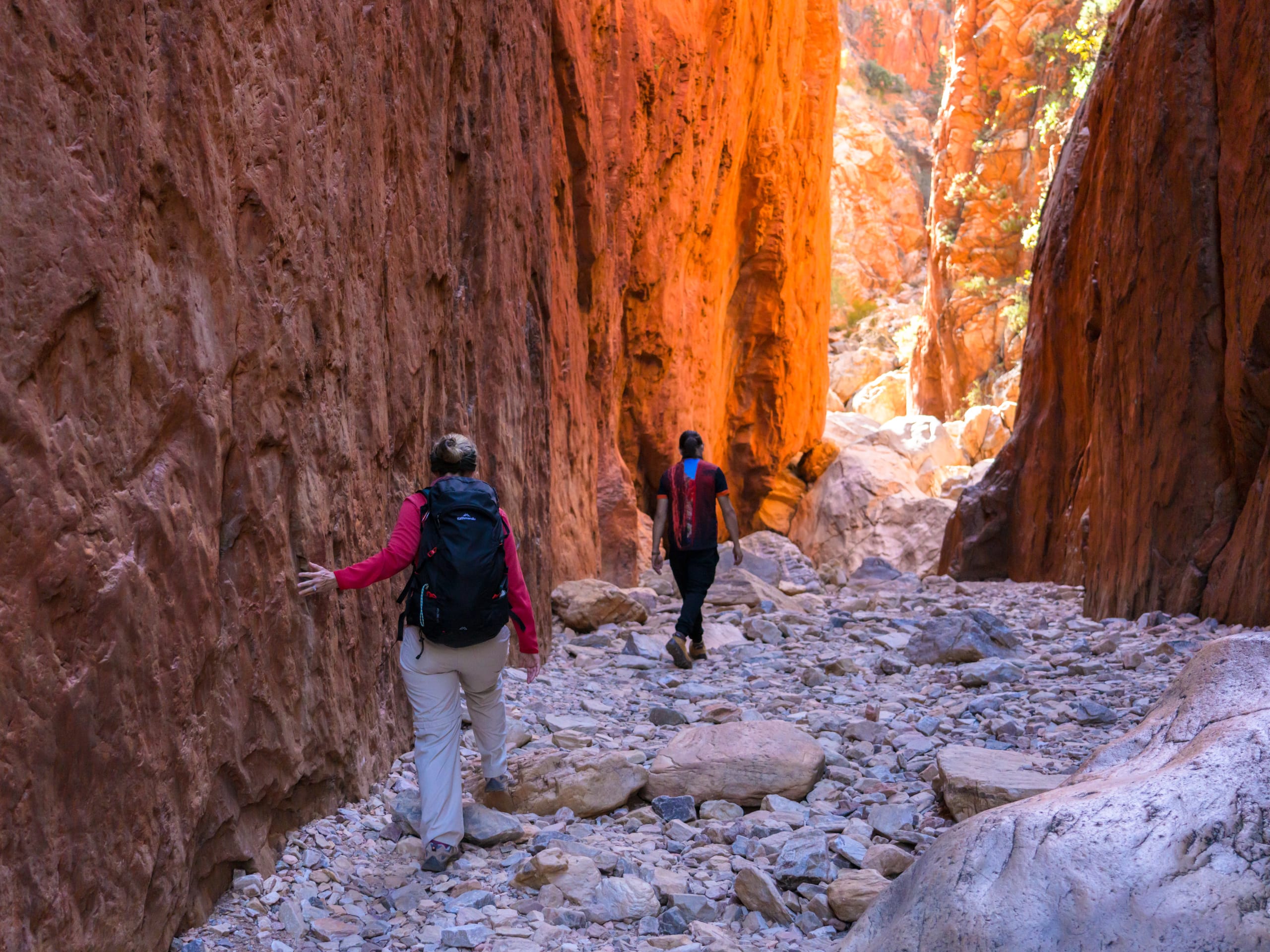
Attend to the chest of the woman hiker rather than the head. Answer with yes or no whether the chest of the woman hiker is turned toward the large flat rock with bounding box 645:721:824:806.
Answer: no

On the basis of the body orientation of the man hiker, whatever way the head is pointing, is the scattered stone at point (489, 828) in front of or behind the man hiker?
behind

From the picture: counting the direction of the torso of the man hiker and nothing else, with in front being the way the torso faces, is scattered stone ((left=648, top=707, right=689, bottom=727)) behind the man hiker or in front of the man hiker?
behind

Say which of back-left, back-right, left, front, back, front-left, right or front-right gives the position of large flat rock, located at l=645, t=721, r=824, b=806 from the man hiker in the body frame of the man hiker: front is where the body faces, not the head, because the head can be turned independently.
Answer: back

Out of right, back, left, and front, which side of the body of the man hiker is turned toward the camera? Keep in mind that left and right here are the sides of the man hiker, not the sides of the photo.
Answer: back

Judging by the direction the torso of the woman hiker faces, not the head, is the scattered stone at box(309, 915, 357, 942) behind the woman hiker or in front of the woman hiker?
behind

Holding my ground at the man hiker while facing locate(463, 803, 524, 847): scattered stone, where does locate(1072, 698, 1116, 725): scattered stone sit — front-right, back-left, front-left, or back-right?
front-left

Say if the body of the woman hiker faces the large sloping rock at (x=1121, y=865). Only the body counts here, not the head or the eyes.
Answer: no

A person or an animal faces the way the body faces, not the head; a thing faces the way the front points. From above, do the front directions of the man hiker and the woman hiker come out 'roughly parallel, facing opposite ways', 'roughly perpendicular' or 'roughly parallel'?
roughly parallel

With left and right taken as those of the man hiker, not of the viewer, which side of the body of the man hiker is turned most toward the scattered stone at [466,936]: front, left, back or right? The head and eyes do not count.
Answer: back

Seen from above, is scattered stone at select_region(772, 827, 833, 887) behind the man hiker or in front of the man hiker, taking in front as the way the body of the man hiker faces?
behind

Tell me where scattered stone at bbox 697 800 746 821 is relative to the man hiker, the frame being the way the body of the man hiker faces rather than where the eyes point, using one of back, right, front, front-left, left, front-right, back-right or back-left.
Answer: back

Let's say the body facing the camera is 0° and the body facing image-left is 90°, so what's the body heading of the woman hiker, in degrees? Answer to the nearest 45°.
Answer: approximately 180°
